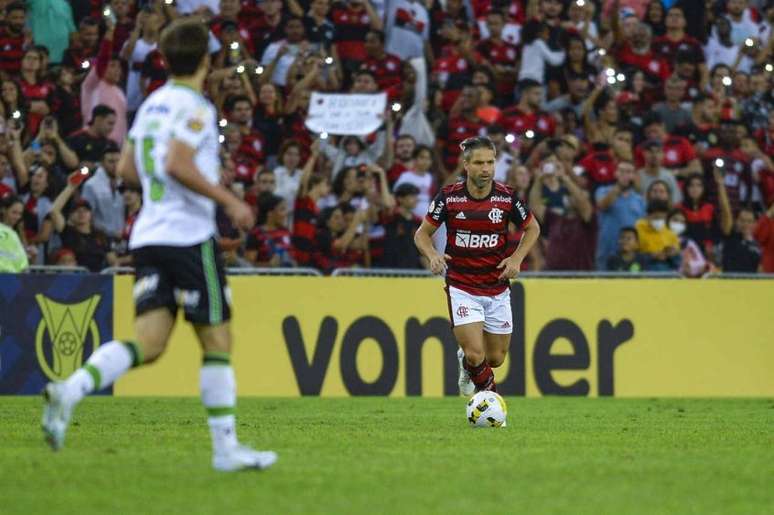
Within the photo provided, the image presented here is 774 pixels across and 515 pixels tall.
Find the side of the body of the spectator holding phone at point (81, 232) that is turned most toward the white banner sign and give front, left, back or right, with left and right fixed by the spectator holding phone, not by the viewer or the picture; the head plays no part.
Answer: left

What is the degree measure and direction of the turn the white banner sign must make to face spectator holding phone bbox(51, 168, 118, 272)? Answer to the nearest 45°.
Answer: approximately 45° to its right

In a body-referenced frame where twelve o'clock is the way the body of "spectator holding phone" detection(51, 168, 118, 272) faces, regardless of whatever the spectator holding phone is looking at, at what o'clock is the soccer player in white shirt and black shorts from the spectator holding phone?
The soccer player in white shirt and black shorts is roughly at 12 o'clock from the spectator holding phone.

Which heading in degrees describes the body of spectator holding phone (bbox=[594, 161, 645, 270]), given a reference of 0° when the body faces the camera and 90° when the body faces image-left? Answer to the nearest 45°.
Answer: approximately 0°

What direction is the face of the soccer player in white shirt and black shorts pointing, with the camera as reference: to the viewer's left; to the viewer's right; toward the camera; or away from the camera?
away from the camera
